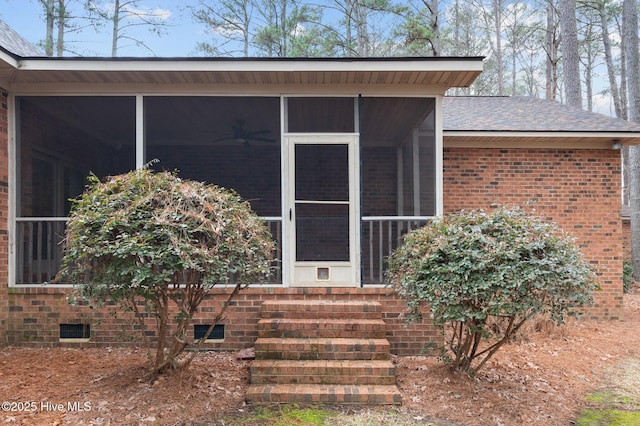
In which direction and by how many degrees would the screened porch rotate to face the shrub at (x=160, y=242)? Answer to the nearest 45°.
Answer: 0° — it already faces it

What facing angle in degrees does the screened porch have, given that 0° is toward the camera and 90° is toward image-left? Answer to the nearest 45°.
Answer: approximately 0°
